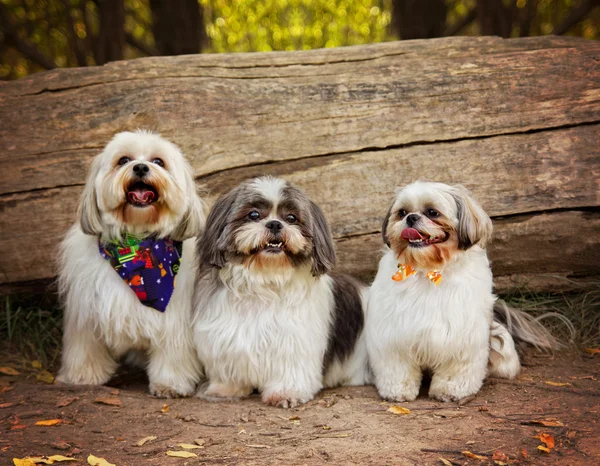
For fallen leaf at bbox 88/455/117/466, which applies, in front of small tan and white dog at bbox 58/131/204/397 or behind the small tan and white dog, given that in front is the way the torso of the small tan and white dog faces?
in front

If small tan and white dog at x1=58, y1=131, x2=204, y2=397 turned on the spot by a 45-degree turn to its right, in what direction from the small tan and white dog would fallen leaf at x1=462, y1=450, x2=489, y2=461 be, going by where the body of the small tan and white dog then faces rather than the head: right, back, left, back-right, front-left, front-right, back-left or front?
left

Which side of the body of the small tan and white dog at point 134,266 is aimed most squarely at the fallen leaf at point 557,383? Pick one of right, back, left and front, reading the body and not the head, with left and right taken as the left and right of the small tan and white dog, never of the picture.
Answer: left

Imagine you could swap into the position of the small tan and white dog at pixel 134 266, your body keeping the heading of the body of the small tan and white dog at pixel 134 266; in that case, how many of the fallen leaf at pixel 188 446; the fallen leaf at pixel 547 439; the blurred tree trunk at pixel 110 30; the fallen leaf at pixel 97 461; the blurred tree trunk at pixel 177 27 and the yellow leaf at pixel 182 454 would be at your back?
2

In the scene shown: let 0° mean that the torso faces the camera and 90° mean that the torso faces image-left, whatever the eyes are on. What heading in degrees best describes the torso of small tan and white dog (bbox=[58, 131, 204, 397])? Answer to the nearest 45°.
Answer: approximately 0°

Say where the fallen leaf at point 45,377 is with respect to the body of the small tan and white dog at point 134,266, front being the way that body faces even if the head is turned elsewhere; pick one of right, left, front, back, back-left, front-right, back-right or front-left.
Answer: back-right

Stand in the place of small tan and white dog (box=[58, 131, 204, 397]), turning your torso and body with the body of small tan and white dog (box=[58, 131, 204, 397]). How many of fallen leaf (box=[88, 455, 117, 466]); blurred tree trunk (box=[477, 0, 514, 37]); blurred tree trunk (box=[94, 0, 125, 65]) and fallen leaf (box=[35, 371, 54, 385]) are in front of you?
1

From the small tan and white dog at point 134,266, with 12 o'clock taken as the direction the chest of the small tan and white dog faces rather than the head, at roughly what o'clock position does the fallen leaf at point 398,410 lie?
The fallen leaf is roughly at 10 o'clock from the small tan and white dog.

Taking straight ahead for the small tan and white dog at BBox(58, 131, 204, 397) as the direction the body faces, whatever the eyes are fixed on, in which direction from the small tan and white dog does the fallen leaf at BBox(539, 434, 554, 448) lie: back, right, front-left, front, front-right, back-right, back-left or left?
front-left

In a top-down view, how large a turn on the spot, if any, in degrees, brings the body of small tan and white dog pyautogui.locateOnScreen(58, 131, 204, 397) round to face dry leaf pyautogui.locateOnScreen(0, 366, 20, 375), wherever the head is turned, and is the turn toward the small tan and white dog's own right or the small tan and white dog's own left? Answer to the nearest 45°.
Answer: approximately 135° to the small tan and white dog's own right

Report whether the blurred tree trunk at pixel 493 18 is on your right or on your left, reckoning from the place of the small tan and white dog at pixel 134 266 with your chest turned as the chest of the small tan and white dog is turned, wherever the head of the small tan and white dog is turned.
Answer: on your left

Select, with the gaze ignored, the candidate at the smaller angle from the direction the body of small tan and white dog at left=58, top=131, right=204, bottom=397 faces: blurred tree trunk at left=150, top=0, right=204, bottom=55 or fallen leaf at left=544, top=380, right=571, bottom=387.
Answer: the fallen leaf

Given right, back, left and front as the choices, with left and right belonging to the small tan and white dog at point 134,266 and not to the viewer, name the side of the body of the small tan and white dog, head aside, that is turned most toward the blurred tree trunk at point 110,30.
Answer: back
